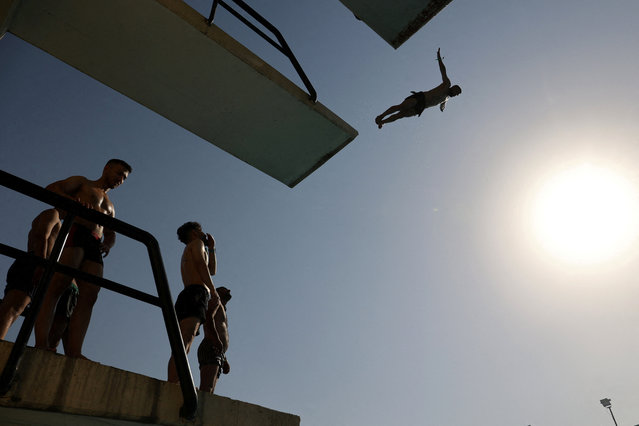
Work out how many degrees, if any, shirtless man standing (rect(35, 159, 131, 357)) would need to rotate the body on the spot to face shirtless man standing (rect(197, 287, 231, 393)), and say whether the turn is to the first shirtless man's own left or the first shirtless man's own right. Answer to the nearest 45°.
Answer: approximately 90° to the first shirtless man's own left

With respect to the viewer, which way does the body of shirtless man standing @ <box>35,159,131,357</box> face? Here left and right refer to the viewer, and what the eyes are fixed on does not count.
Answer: facing the viewer and to the right of the viewer

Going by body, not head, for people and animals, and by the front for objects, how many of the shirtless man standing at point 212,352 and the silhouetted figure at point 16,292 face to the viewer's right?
2

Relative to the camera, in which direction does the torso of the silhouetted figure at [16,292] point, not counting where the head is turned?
to the viewer's right

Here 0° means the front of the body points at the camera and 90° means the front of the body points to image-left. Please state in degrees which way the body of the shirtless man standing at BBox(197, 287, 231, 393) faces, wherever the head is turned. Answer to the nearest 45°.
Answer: approximately 270°

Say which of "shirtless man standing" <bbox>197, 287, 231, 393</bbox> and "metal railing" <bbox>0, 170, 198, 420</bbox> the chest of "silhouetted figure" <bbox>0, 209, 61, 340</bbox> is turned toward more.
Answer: the shirtless man standing
